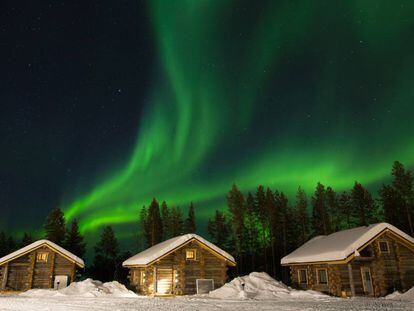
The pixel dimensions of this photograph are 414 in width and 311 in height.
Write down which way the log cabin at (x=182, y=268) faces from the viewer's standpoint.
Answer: facing the viewer

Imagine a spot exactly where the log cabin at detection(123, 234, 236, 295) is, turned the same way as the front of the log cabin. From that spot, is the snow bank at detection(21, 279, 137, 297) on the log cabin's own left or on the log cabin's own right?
on the log cabin's own right

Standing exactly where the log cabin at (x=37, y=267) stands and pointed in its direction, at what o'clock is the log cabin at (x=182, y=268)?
the log cabin at (x=182, y=268) is roughly at 10 o'clock from the log cabin at (x=37, y=267).

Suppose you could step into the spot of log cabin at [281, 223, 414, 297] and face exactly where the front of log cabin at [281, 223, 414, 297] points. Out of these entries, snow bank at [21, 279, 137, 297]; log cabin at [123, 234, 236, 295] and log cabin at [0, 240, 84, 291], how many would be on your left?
0

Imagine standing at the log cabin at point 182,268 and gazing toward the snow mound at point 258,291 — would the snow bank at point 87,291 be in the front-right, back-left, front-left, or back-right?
back-right

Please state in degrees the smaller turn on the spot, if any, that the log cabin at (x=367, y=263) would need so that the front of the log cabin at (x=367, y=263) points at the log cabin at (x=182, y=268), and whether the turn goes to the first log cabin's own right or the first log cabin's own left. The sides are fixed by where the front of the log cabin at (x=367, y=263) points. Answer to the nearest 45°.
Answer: approximately 135° to the first log cabin's own right

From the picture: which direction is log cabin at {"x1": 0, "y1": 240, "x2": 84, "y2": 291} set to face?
toward the camera

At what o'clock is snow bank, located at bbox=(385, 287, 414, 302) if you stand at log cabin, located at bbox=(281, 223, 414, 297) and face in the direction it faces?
The snow bank is roughly at 12 o'clock from the log cabin.

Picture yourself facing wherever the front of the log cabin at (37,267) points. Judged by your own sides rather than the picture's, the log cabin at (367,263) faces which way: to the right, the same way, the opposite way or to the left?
the same way

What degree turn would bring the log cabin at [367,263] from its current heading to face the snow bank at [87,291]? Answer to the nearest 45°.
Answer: approximately 135° to its right

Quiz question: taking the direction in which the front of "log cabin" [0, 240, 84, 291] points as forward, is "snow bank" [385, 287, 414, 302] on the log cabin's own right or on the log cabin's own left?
on the log cabin's own left

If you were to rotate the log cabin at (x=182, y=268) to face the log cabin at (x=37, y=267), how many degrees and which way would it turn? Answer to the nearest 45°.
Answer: approximately 90° to its right

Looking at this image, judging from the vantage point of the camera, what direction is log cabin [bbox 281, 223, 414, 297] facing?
facing the viewer and to the right of the viewer

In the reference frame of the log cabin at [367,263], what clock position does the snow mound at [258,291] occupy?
The snow mound is roughly at 4 o'clock from the log cabin.

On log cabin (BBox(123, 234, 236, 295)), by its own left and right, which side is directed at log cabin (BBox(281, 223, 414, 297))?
left

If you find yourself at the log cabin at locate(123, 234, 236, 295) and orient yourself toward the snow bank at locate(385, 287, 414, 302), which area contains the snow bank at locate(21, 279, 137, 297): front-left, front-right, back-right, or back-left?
back-right

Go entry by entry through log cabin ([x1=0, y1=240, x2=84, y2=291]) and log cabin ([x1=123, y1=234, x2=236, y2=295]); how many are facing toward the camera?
2

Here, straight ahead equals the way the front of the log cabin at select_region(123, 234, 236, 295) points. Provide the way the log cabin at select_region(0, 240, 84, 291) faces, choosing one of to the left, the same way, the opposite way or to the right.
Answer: the same way

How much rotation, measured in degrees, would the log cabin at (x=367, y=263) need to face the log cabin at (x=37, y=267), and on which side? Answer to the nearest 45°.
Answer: approximately 135° to its right
